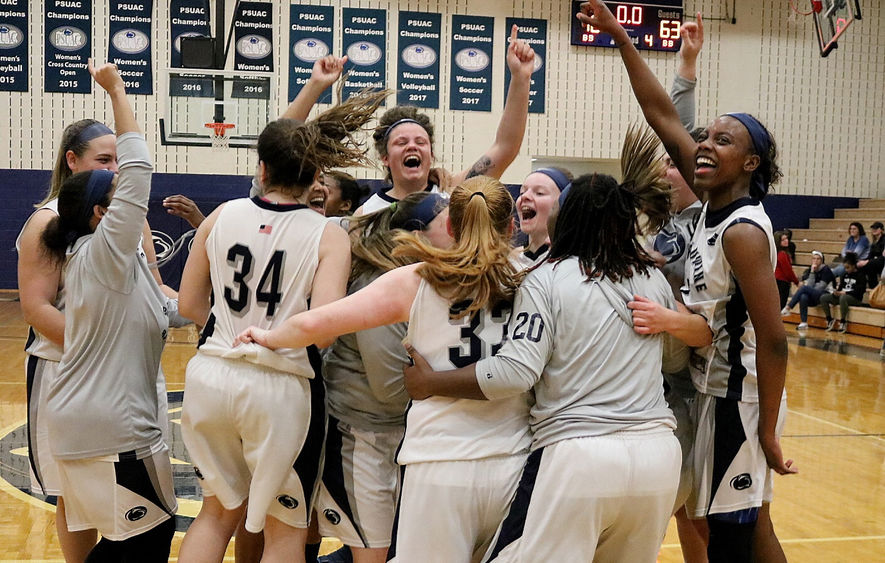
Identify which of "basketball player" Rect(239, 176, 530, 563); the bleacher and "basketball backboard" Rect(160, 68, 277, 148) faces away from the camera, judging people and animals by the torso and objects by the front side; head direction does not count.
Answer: the basketball player

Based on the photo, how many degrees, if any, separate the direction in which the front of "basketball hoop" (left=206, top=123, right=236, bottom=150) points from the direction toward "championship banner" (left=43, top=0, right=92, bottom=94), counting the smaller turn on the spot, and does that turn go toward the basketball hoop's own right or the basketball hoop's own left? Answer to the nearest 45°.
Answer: approximately 135° to the basketball hoop's own right

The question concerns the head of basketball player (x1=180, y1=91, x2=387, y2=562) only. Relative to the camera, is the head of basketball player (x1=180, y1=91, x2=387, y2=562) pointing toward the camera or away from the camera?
away from the camera

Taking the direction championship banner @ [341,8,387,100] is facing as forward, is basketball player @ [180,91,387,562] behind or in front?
in front

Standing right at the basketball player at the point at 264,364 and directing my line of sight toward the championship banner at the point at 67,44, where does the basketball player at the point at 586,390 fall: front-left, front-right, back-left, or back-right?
back-right

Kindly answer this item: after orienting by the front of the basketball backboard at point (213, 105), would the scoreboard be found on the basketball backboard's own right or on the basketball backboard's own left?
on the basketball backboard's own left

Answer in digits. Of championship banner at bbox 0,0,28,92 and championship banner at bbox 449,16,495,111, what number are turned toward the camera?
2

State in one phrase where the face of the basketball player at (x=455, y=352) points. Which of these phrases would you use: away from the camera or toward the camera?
away from the camera

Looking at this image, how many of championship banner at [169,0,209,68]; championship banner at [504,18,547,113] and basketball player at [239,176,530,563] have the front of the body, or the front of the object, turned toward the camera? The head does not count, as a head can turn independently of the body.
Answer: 2

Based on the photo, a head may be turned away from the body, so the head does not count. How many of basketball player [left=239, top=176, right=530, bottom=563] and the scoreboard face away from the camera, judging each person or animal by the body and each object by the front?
1

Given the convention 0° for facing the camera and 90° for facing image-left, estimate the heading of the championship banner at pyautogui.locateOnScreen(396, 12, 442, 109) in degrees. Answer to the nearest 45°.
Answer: approximately 0°

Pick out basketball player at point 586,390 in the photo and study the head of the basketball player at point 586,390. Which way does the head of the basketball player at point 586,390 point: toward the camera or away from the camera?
away from the camera

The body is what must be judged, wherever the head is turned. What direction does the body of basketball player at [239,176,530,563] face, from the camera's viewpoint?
away from the camera

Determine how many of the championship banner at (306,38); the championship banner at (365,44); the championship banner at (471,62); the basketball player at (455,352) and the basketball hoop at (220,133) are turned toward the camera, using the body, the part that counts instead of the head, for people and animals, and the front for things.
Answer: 4
